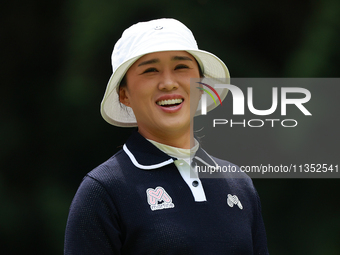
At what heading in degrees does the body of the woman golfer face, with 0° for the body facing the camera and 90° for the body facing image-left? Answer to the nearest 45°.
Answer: approximately 315°
